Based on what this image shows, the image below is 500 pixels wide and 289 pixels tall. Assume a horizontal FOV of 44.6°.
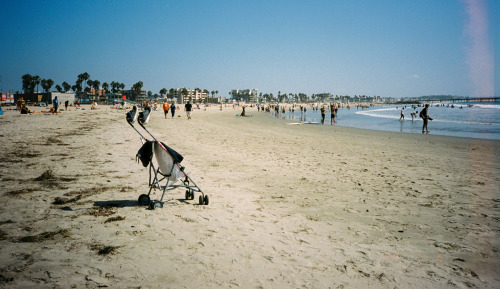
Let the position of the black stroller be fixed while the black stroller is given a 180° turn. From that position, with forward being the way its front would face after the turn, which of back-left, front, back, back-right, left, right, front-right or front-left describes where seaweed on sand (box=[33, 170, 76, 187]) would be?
right

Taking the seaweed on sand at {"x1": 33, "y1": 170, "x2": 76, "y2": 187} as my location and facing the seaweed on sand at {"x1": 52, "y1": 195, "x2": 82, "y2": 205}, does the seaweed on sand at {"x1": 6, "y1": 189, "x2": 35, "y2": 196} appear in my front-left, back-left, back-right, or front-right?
front-right

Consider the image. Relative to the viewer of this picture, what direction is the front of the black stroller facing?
facing away from the viewer and to the right of the viewer

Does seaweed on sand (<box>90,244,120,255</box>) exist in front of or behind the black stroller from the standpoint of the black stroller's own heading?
behind

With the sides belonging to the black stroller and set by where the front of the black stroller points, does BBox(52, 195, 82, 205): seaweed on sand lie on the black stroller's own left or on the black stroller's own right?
on the black stroller's own left

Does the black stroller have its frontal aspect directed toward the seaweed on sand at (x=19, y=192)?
no

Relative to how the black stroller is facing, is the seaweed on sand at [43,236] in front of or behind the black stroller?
behind
